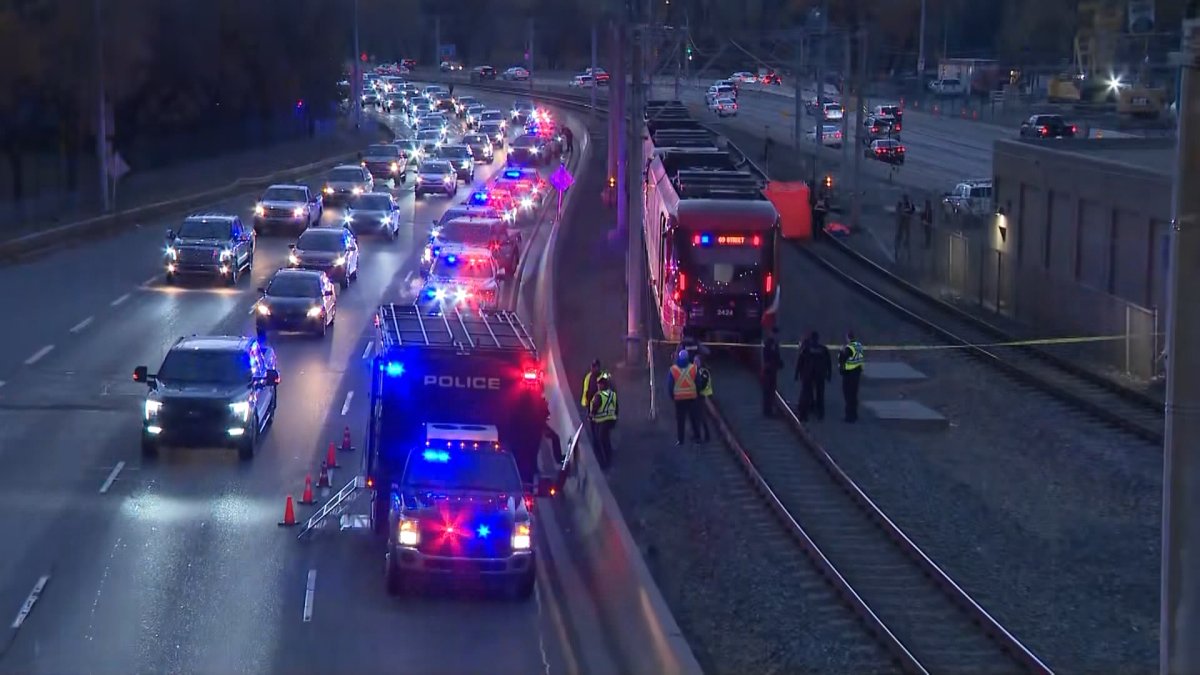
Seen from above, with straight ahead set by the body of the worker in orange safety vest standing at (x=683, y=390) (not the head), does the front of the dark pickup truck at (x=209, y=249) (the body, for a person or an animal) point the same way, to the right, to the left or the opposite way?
the opposite way

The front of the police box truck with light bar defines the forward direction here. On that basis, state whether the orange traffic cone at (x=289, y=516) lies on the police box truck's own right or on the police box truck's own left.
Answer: on the police box truck's own right

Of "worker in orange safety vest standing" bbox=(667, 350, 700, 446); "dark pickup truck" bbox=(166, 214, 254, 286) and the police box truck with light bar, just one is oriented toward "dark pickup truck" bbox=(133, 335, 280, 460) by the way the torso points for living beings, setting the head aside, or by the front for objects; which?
"dark pickup truck" bbox=(166, 214, 254, 286)

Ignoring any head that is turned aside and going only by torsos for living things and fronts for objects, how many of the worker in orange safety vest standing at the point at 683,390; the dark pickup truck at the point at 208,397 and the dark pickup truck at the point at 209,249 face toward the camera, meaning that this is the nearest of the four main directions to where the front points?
2

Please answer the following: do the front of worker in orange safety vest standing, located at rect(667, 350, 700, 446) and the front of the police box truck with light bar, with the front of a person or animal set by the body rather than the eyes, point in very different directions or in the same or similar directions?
very different directions

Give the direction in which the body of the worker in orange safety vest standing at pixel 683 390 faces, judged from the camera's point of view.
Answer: away from the camera

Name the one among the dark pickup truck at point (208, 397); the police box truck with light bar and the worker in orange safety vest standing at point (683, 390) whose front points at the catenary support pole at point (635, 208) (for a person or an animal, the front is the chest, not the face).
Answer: the worker in orange safety vest standing

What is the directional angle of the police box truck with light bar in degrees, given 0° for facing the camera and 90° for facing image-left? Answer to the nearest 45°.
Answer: approximately 0°

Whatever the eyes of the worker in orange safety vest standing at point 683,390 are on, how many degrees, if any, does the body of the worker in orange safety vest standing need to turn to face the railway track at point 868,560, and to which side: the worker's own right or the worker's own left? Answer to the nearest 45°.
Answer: approximately 180°
